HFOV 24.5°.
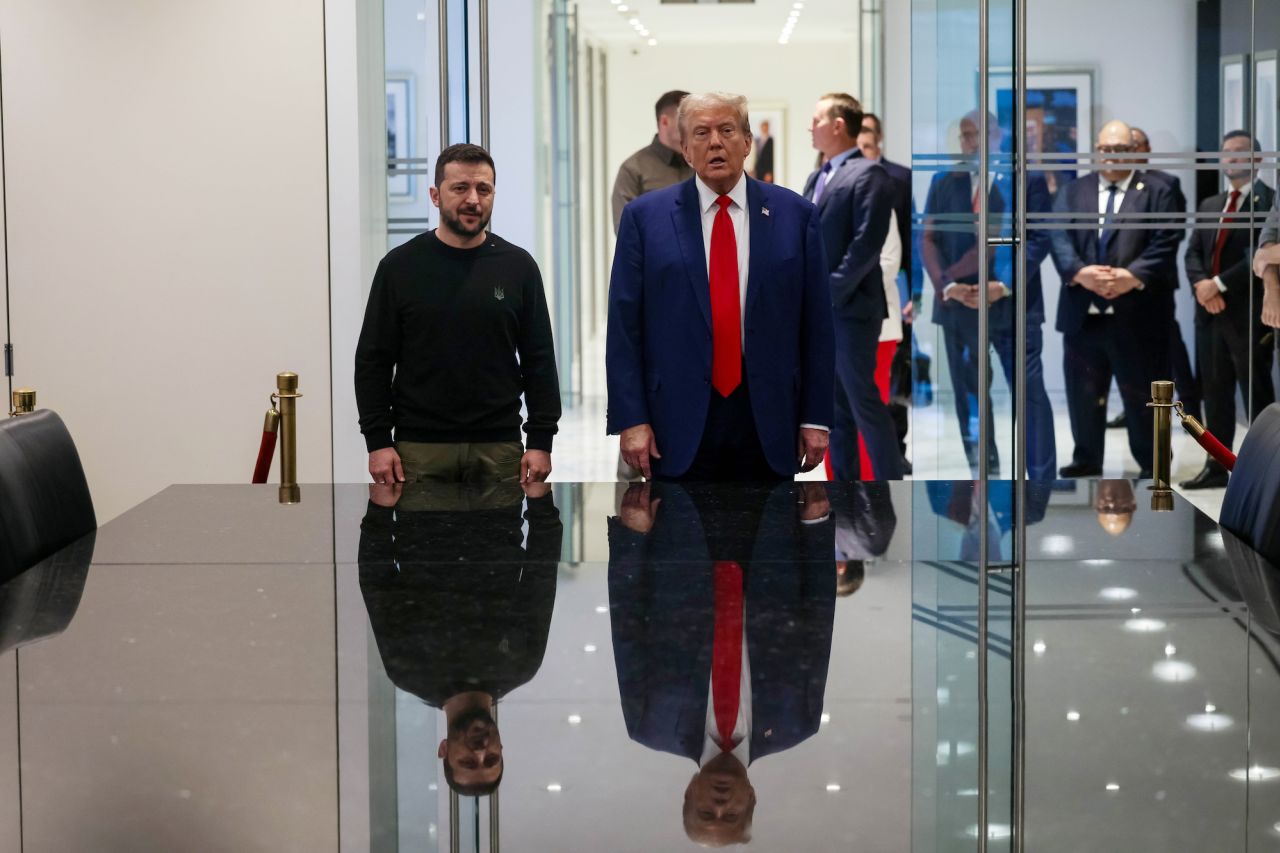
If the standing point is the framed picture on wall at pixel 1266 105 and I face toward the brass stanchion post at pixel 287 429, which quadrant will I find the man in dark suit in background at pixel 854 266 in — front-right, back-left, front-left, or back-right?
front-right

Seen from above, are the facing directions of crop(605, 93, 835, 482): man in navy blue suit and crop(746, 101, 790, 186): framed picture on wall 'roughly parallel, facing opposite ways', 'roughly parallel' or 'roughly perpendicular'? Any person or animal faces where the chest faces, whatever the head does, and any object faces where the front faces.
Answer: roughly parallel

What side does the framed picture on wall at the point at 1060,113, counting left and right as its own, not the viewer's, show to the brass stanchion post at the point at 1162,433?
front

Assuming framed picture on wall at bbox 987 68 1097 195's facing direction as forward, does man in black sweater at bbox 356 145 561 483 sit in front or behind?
in front

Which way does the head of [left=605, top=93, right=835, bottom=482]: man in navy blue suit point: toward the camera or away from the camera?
toward the camera

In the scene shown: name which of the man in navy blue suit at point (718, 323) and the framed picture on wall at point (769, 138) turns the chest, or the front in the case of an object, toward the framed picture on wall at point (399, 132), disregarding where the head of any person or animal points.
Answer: the framed picture on wall at point (769, 138)

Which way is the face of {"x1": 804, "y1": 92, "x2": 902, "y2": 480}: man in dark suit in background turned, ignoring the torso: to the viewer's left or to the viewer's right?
to the viewer's left

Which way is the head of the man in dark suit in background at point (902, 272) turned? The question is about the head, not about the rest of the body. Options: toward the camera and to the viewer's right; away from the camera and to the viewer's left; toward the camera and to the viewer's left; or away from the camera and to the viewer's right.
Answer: toward the camera and to the viewer's left

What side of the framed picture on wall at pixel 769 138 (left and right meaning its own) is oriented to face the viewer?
front

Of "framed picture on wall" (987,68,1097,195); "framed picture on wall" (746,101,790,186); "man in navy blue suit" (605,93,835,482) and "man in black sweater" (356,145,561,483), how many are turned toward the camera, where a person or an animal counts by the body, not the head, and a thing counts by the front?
4

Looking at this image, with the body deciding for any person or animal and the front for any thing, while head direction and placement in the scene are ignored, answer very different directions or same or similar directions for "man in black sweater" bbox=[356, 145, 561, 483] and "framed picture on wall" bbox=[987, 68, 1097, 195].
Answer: same or similar directions

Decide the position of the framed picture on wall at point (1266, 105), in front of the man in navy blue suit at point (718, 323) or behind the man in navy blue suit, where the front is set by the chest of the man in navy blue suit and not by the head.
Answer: behind

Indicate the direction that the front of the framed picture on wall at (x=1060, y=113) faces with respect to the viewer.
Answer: facing the viewer

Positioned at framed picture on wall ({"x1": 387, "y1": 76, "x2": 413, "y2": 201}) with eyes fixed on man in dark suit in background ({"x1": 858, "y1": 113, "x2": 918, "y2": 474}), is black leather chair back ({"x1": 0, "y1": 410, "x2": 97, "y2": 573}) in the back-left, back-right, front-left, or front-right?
front-right

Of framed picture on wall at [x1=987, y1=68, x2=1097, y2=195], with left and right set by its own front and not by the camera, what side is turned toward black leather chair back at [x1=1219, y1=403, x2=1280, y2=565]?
front

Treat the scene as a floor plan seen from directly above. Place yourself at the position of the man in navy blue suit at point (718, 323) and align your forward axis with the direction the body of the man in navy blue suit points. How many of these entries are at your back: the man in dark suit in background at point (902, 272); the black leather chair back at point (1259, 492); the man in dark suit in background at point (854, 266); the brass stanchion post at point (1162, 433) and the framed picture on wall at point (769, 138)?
3

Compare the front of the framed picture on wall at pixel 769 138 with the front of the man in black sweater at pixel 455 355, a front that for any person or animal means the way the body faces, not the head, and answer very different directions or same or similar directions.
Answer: same or similar directions
